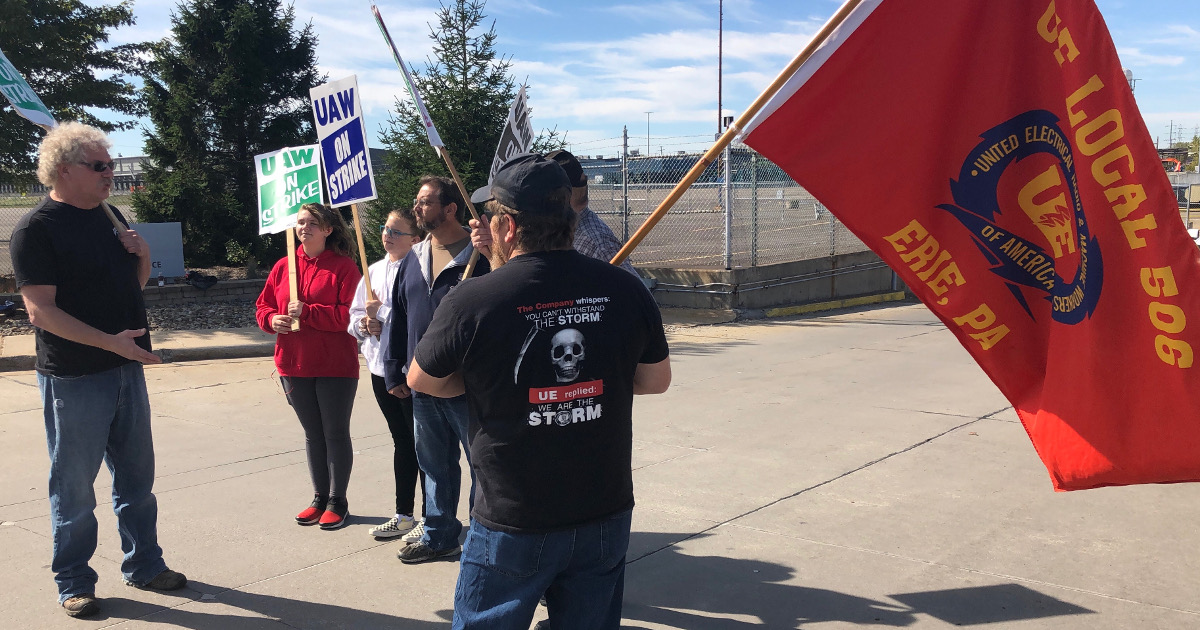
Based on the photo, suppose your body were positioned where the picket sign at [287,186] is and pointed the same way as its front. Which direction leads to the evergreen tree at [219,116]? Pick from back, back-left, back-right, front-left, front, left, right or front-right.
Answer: back

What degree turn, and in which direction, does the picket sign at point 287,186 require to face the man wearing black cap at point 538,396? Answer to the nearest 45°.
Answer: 0° — it already faces them

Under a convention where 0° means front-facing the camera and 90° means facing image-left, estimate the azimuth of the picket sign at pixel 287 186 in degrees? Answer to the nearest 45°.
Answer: approximately 0°

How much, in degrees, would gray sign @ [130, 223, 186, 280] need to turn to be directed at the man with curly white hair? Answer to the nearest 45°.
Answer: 0° — it already faces them

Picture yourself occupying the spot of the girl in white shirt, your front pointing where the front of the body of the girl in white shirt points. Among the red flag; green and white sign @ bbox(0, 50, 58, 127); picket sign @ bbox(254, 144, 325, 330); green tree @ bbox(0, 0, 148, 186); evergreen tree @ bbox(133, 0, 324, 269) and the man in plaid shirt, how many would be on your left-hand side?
2

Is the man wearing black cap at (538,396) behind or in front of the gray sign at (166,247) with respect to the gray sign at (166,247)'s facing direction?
in front

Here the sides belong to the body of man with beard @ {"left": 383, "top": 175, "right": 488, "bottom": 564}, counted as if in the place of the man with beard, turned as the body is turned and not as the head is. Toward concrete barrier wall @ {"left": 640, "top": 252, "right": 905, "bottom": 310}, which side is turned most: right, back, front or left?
back

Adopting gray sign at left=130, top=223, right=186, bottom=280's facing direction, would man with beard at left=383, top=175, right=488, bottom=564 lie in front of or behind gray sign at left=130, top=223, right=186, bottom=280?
in front
